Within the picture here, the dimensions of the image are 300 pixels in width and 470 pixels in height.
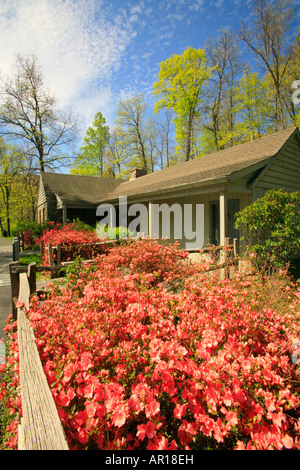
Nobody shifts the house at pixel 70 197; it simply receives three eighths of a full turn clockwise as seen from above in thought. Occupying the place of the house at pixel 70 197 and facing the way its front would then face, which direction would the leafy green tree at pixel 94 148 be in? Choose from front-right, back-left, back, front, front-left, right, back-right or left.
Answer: right

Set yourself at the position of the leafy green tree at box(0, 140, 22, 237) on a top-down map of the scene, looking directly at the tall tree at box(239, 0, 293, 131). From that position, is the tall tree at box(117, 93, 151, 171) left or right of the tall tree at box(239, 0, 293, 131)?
left

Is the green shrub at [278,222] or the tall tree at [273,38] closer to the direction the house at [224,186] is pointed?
the green shrub

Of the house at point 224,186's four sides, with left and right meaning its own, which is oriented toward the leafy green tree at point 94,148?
right

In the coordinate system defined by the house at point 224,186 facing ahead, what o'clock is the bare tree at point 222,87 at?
The bare tree is roughly at 5 o'clock from the house.

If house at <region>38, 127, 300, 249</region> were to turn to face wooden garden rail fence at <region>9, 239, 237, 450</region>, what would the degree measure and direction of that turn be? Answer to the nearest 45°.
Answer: approximately 45° to its left
